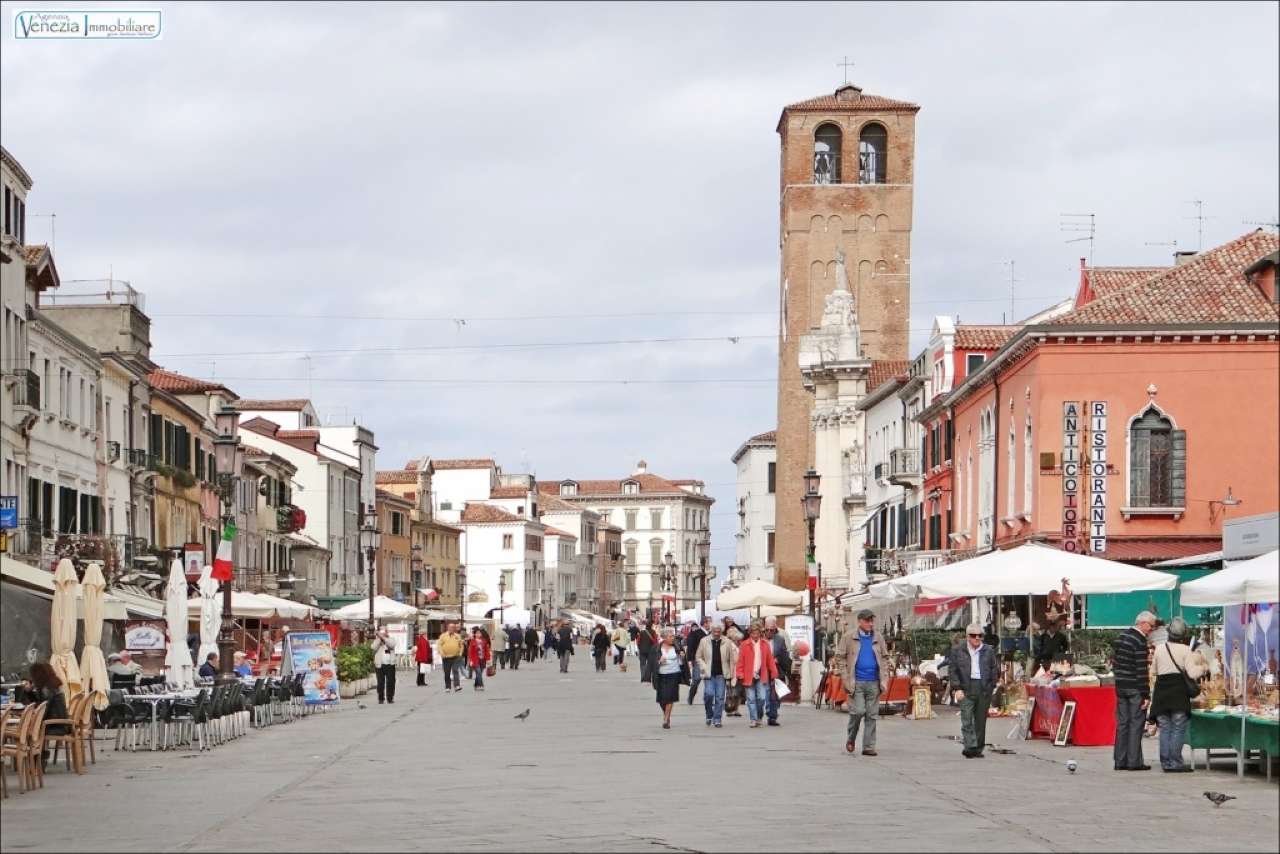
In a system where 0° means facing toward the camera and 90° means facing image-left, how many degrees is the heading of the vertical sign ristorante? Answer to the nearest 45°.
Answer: approximately 0°

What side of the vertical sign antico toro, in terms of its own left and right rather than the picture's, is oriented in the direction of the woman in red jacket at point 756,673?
front

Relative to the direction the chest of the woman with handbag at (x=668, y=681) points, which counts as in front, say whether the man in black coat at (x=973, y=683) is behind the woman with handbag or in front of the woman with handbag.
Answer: in front

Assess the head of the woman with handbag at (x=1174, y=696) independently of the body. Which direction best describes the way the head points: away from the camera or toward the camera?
away from the camera

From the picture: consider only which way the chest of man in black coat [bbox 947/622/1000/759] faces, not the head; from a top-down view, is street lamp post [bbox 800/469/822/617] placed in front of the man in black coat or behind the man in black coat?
behind

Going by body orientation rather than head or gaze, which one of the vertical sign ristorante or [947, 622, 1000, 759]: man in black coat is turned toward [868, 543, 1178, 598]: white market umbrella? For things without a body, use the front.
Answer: the vertical sign ristorante
